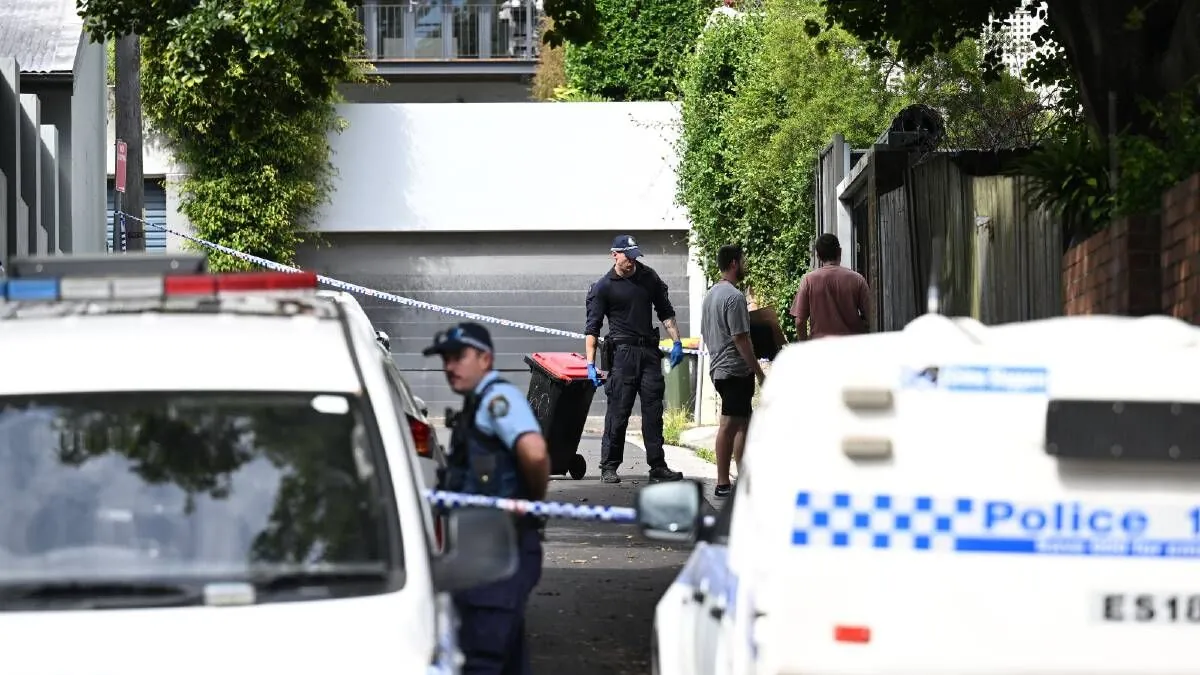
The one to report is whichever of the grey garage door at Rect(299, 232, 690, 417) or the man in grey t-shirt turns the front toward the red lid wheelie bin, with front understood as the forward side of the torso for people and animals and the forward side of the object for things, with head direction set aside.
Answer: the grey garage door

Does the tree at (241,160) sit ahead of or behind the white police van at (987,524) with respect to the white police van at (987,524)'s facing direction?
ahead

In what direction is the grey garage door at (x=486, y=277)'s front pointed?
toward the camera

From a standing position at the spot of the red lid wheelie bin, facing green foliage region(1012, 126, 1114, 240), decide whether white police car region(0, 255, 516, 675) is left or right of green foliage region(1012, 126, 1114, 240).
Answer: right

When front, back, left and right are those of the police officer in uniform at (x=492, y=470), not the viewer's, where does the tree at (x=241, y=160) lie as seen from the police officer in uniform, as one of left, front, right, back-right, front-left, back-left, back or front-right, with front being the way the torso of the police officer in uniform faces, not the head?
back-right

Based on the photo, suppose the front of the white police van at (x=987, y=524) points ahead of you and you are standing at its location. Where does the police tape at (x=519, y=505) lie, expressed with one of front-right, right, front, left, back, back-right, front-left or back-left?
front-left

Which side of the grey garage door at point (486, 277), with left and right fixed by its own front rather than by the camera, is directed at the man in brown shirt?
front

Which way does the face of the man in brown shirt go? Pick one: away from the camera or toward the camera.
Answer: away from the camera

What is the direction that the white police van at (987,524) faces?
away from the camera

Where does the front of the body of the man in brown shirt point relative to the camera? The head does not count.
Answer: away from the camera

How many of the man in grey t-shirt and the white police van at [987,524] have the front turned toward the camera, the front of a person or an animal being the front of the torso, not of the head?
0

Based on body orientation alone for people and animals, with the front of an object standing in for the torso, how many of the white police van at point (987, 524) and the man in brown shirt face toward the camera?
0

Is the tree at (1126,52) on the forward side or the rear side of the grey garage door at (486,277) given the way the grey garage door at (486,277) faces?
on the forward side
